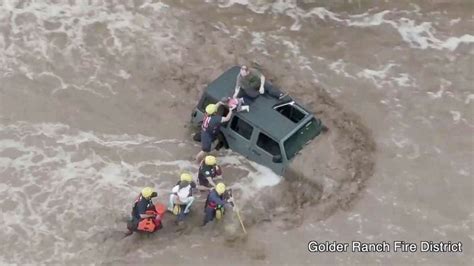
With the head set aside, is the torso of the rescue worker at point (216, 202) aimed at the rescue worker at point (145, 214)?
no

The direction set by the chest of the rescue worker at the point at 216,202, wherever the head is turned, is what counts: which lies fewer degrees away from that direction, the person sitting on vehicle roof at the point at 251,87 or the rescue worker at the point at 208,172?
the person sitting on vehicle roof

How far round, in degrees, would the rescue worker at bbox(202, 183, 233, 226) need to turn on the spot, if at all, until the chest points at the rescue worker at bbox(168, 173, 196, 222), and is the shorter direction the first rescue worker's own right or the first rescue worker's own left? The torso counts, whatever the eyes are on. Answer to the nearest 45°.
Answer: approximately 180°

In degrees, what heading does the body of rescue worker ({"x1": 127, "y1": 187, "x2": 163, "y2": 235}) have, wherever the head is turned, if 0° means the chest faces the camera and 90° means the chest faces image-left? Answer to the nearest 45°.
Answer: approximately 270°

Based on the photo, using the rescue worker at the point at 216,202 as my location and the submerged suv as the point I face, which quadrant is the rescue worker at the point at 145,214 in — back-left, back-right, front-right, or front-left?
back-left

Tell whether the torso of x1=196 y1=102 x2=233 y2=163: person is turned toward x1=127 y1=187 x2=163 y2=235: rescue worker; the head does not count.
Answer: no

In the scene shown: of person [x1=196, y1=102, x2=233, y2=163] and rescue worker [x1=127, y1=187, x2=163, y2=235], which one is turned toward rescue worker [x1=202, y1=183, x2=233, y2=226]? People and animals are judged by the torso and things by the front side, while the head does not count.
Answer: rescue worker [x1=127, y1=187, x2=163, y2=235]

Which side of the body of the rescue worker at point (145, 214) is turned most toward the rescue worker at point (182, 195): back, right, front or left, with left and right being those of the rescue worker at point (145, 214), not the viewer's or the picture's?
front

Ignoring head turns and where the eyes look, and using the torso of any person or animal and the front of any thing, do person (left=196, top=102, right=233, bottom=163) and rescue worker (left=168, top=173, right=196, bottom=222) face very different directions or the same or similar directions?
same or similar directions

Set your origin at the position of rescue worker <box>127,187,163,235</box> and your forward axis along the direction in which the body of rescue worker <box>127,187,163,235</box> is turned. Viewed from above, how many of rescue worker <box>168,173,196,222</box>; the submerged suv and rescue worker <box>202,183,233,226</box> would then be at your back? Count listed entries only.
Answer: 0

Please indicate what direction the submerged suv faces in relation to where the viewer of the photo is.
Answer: facing the viewer and to the right of the viewer

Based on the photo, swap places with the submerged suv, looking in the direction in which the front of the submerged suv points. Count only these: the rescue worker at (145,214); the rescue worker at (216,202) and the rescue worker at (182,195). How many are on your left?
0

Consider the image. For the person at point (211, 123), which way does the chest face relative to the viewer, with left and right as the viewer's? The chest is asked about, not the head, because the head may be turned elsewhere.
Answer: facing away from the viewer and to the right of the viewer

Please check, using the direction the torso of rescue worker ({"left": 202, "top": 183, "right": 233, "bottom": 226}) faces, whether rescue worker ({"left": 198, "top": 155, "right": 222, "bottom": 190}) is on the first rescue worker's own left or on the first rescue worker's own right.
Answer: on the first rescue worker's own left

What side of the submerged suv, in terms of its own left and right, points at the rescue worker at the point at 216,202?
right
